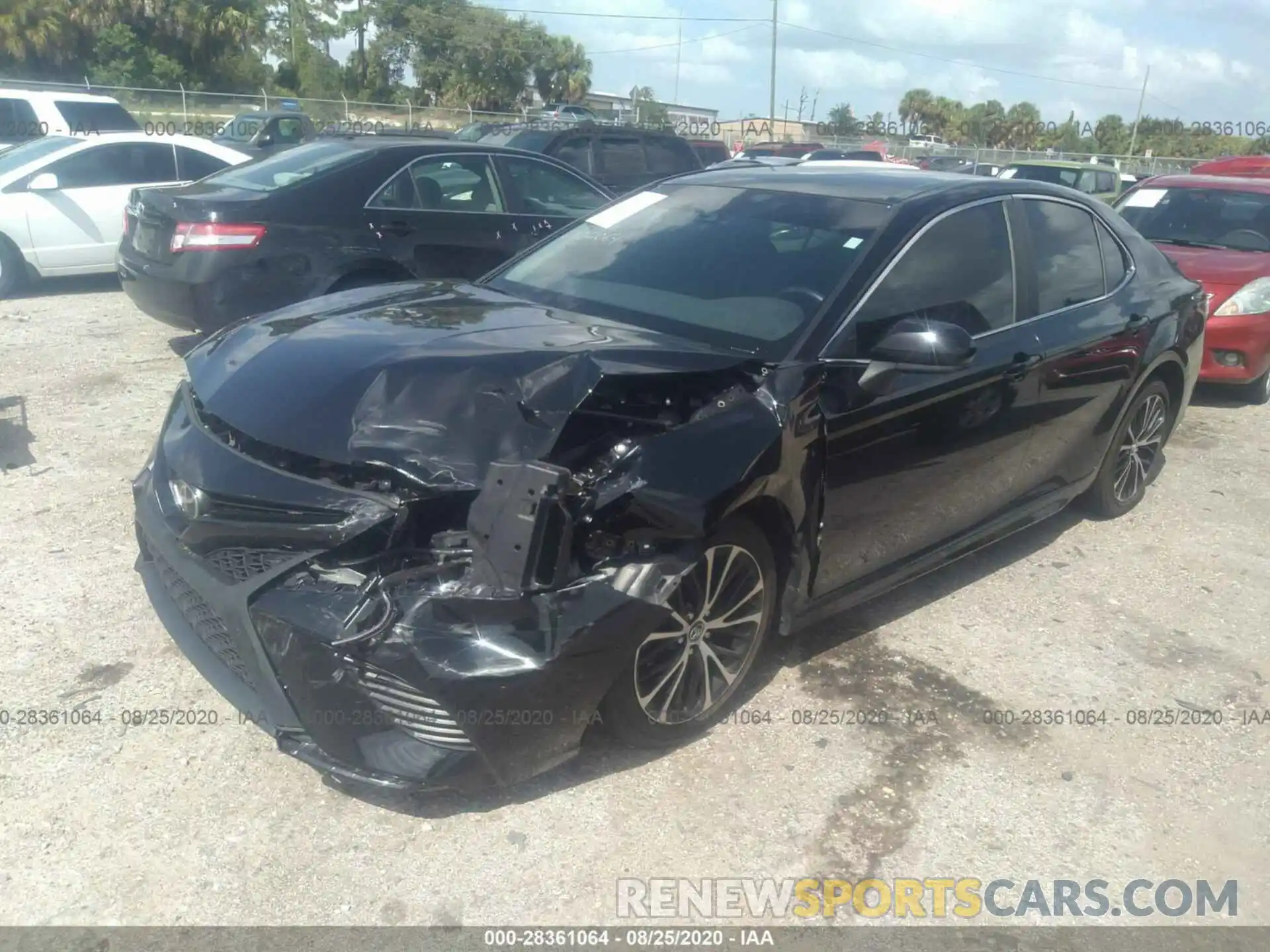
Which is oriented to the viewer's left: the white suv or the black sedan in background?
the white suv

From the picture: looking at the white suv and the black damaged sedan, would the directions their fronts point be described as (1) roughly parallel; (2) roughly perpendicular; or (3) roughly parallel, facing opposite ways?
roughly parallel

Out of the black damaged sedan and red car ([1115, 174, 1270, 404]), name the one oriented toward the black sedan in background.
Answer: the red car

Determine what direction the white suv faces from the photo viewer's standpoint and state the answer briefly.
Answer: facing to the left of the viewer

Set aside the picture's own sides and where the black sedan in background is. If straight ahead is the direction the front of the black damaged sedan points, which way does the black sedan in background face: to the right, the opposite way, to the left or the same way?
the opposite way

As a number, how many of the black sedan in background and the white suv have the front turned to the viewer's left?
1

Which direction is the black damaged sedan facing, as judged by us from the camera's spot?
facing the viewer and to the left of the viewer

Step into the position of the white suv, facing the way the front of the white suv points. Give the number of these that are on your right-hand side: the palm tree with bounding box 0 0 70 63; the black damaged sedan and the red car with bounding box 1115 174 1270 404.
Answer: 1

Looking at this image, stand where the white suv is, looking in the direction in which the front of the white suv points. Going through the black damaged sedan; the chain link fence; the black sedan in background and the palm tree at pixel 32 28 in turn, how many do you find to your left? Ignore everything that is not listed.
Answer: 2

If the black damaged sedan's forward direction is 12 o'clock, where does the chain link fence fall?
The chain link fence is roughly at 4 o'clock from the black damaged sedan.

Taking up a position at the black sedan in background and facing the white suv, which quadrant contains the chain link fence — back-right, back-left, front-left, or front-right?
front-right

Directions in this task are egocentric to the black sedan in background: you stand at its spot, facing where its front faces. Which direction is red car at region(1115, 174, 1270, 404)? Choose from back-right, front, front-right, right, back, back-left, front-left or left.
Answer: front-right

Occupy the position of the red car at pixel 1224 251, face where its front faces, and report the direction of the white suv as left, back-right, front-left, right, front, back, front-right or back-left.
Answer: front-right

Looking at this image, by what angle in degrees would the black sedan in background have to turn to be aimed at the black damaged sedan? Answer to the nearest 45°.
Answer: approximately 135° to its right

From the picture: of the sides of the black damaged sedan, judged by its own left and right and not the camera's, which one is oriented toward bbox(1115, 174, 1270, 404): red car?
back

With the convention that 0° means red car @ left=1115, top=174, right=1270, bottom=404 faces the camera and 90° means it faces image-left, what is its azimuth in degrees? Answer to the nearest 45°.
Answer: approximately 45°

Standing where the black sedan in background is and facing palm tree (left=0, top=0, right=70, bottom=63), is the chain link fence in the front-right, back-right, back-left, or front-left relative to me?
front-right
